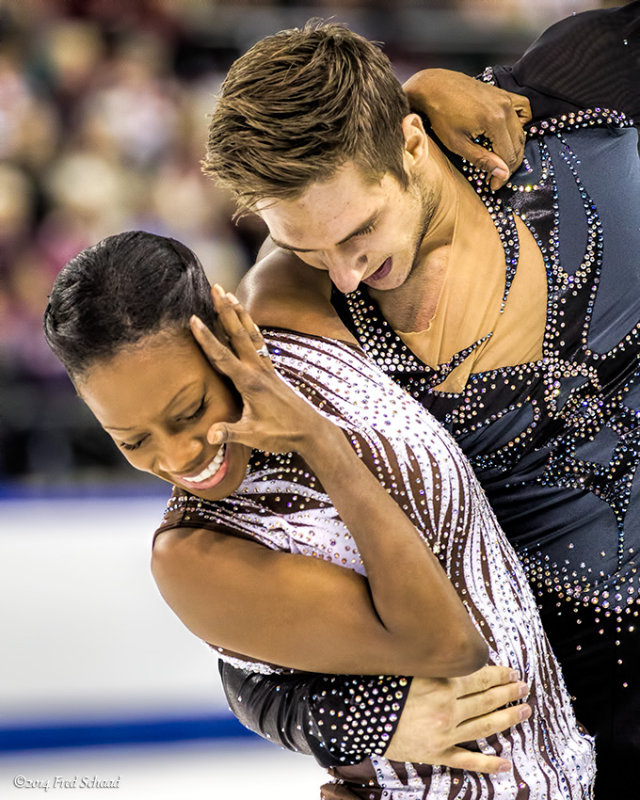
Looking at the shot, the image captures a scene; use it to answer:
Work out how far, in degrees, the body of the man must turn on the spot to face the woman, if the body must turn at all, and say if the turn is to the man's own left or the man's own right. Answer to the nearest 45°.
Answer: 0° — they already face them

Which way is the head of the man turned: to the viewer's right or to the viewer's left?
to the viewer's left

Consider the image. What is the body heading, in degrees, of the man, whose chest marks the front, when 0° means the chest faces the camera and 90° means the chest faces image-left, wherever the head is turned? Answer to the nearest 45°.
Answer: approximately 45°
